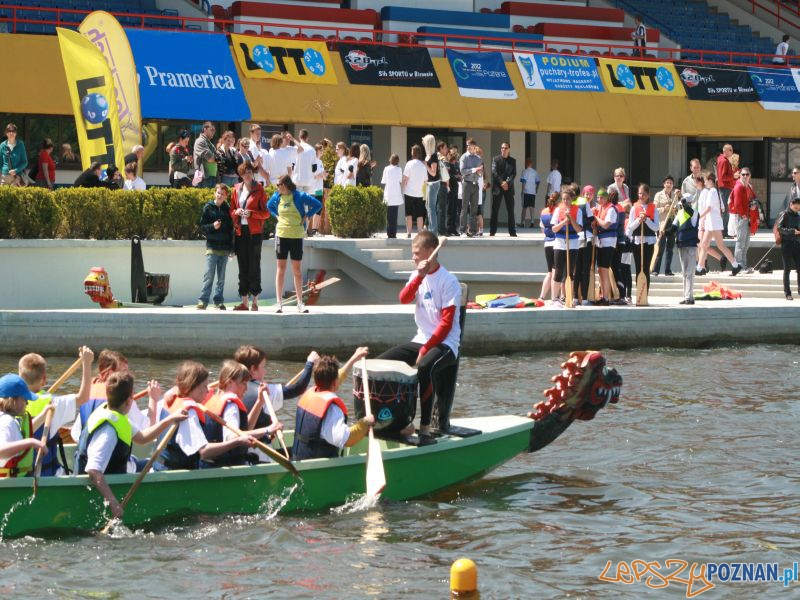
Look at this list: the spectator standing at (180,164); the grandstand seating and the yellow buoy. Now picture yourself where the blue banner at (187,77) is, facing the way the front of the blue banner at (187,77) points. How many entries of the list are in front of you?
2

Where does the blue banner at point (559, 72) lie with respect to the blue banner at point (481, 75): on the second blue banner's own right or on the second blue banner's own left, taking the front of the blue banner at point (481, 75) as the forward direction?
on the second blue banner's own left

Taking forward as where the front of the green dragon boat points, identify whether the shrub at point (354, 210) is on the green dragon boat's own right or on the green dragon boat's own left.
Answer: on the green dragon boat's own left

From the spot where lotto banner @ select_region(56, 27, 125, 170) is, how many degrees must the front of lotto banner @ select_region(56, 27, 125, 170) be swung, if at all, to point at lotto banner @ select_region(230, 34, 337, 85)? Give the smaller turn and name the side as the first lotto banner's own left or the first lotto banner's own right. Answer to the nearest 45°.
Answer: approximately 135° to the first lotto banner's own left

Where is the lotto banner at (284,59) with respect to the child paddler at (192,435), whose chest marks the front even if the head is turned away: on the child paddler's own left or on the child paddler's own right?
on the child paddler's own left
